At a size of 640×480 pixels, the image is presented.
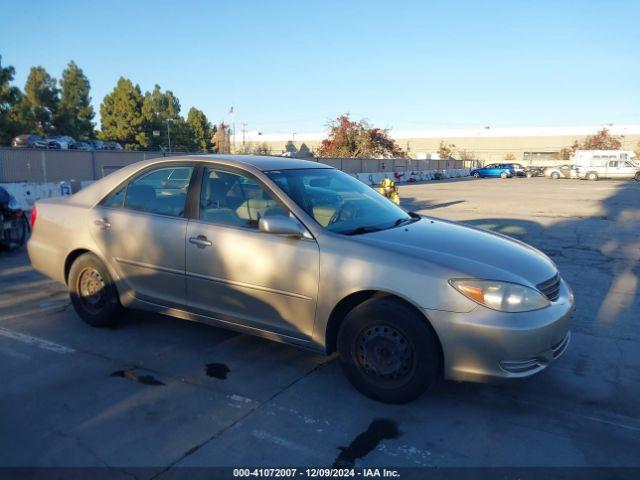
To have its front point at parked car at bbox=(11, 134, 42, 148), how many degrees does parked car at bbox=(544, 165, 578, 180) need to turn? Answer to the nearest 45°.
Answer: approximately 45° to its left

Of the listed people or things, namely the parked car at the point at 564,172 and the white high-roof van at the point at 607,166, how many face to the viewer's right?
1

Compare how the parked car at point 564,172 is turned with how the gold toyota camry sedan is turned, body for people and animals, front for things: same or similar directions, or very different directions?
very different directions

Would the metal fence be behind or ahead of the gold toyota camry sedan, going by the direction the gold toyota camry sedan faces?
behind

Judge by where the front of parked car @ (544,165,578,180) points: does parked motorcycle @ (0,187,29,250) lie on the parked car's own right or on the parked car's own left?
on the parked car's own left

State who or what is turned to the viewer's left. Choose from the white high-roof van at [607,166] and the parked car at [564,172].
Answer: the parked car

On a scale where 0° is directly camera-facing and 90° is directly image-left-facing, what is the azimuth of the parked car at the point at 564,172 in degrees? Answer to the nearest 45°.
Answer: approximately 90°

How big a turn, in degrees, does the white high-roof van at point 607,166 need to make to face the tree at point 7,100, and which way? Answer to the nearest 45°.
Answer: approximately 135° to its right

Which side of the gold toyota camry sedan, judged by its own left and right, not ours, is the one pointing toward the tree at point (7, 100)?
back

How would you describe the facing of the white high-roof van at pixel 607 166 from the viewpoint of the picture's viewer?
facing to the right of the viewer
